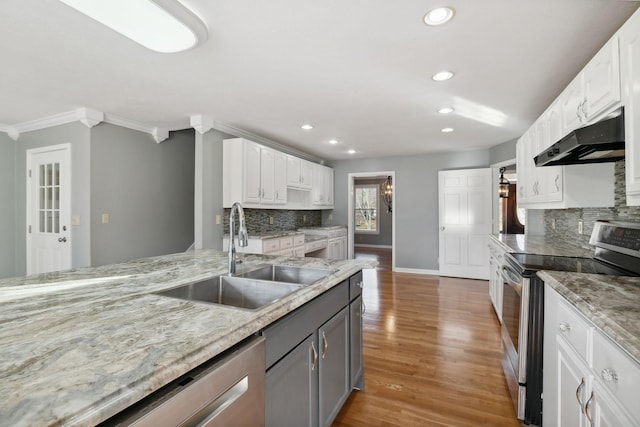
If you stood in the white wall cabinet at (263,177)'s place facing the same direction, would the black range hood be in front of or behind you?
in front

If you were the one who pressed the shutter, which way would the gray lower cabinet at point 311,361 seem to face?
facing the viewer and to the right of the viewer

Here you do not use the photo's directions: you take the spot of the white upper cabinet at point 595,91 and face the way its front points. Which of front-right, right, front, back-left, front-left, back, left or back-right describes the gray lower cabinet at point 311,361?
front-left

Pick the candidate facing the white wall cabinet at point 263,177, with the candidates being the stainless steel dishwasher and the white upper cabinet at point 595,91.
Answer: the white upper cabinet

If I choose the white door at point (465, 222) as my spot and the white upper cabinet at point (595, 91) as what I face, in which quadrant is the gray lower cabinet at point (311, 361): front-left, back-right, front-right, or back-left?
front-right

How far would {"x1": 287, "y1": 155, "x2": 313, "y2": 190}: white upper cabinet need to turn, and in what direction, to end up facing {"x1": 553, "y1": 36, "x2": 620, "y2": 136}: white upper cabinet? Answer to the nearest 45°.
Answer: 0° — it already faces it

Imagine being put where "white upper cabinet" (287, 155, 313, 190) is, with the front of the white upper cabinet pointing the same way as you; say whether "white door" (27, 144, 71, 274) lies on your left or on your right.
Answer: on your right

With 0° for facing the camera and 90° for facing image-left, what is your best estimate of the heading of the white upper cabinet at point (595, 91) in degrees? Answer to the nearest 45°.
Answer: approximately 90°

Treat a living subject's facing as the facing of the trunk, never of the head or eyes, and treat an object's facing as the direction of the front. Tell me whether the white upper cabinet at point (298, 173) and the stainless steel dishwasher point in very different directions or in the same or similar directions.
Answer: same or similar directions
